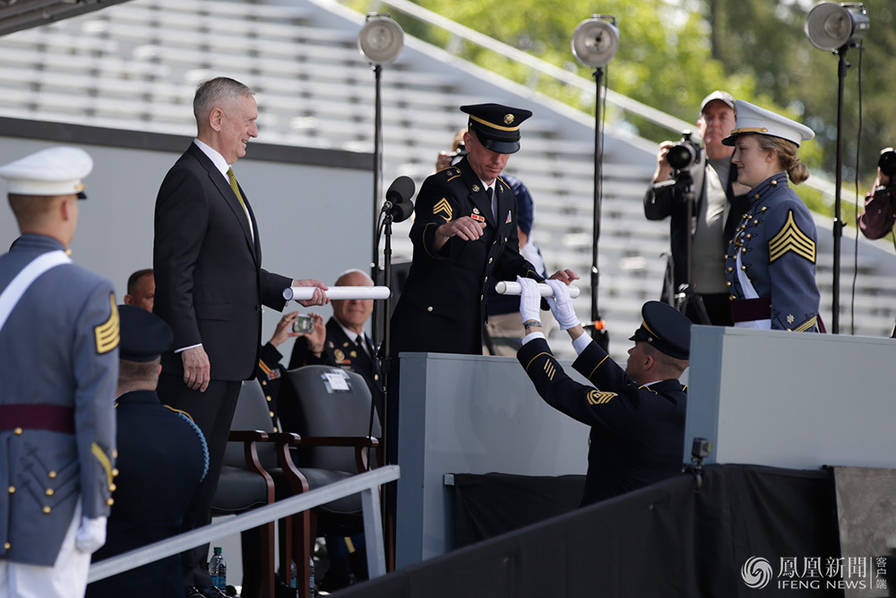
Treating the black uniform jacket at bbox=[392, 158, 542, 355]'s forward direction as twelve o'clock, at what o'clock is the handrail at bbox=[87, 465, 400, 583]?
The handrail is roughly at 2 o'clock from the black uniform jacket.

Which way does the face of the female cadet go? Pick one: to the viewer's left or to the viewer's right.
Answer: to the viewer's left

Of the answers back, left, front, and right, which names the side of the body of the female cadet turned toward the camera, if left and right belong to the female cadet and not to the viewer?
left

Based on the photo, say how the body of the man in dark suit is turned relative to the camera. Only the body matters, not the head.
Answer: to the viewer's right

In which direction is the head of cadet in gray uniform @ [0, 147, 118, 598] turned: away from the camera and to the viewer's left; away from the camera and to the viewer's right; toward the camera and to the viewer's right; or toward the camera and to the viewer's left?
away from the camera and to the viewer's right

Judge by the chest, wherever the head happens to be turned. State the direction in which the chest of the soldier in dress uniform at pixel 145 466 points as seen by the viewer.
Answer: away from the camera

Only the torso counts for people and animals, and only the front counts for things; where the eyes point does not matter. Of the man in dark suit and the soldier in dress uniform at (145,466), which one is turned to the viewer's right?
the man in dark suit

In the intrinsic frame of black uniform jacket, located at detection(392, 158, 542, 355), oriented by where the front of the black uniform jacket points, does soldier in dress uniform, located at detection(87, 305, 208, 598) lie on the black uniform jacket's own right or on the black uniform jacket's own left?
on the black uniform jacket's own right
